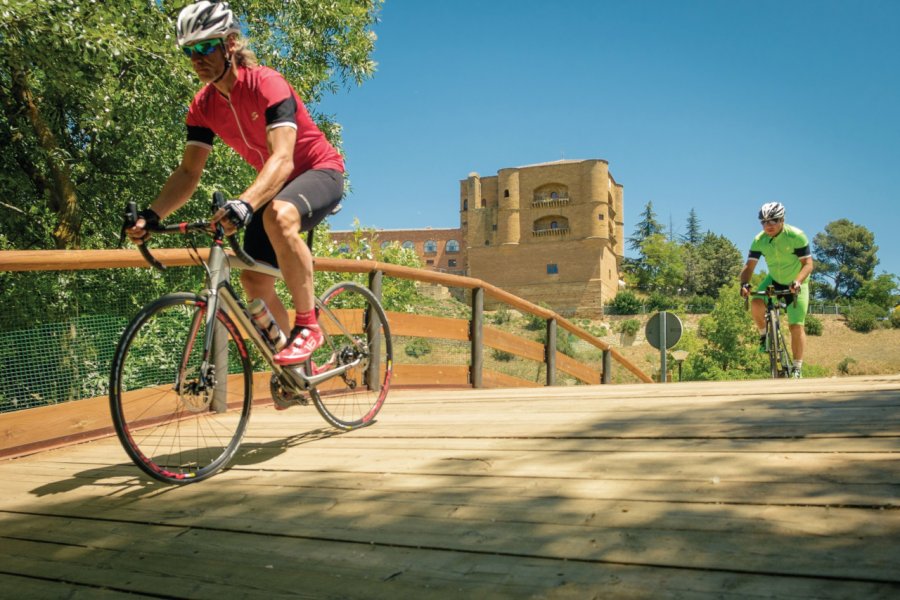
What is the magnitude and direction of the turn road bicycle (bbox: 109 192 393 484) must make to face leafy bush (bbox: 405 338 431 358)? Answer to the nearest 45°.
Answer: approximately 135° to its right

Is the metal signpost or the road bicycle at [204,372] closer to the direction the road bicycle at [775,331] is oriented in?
the road bicycle

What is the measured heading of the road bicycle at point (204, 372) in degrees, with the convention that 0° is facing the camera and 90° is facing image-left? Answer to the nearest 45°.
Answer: approximately 45°

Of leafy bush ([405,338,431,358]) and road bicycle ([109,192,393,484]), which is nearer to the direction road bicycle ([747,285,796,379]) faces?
the road bicycle

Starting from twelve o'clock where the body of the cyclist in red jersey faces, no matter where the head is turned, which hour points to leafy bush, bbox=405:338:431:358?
The leafy bush is roughly at 5 o'clock from the cyclist in red jersey.

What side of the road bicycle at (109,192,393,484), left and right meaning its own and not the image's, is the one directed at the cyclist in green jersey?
back

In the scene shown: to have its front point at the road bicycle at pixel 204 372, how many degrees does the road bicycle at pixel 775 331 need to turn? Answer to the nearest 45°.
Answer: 0° — it already faces it

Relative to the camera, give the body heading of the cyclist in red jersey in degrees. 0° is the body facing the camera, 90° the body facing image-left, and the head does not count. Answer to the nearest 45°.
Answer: approximately 45°

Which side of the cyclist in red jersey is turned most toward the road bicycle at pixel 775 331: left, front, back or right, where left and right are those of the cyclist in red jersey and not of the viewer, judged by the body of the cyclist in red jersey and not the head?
back

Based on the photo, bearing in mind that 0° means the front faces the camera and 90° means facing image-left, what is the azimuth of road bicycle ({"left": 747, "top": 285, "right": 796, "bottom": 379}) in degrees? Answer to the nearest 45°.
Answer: approximately 0°
